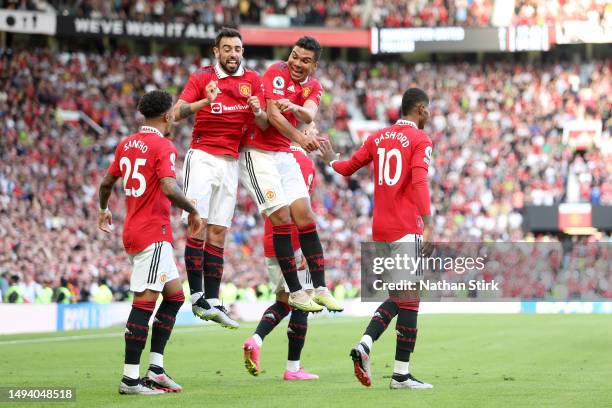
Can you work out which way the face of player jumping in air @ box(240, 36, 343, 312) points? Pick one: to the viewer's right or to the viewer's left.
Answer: to the viewer's left

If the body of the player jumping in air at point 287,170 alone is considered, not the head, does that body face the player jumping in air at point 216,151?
no
